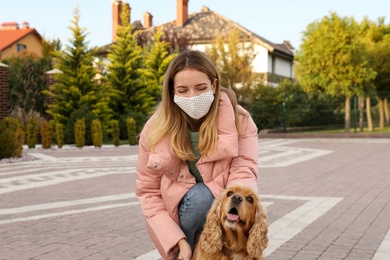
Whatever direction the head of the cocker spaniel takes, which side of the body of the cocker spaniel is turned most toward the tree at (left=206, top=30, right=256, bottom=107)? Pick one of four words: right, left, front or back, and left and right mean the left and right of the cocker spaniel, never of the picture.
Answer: back

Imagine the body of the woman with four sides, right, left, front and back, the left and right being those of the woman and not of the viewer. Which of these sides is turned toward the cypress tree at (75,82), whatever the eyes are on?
back

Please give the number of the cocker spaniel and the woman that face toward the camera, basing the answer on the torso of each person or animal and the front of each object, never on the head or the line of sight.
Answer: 2

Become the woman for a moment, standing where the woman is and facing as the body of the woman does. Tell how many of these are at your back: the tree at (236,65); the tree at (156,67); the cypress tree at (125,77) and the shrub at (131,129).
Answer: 4

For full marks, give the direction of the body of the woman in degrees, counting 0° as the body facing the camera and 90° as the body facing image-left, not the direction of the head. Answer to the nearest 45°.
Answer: approximately 0°

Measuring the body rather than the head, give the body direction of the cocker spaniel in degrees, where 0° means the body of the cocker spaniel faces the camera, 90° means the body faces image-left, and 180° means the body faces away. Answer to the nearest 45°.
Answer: approximately 0°

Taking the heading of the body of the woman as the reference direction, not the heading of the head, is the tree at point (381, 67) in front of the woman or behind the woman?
behind

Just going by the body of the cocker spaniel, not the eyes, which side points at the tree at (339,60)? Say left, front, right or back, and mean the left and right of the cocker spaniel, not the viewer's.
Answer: back

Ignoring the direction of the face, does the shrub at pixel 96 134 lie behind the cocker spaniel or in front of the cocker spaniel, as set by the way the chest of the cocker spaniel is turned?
behind
